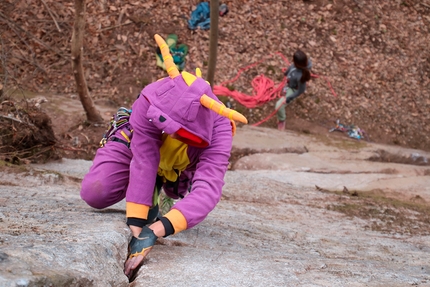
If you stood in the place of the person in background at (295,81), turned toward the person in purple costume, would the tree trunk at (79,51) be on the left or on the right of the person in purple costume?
right

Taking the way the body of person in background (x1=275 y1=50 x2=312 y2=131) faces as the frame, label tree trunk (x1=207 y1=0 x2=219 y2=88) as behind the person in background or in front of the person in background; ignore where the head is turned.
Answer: in front

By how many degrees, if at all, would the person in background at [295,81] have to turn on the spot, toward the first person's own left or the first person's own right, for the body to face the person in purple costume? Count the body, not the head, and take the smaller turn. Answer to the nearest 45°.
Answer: approximately 45° to the first person's own left

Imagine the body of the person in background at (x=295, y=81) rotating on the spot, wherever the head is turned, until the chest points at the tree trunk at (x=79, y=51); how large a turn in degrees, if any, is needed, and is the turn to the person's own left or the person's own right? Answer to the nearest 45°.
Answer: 0° — they already face it

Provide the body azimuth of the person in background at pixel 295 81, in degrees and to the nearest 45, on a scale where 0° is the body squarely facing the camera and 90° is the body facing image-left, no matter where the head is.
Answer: approximately 45°
